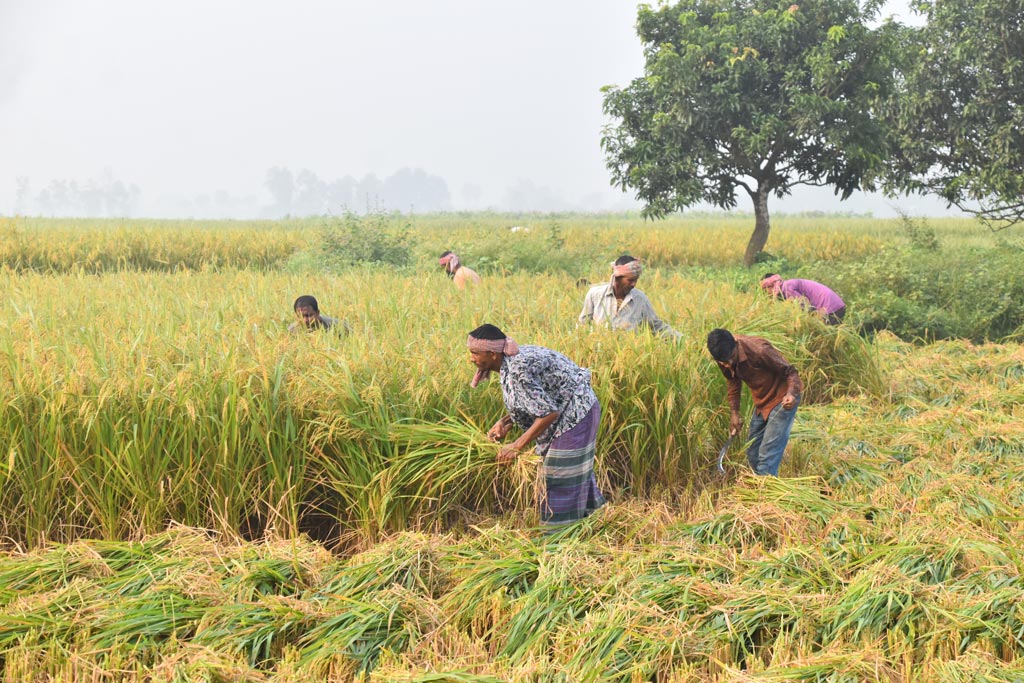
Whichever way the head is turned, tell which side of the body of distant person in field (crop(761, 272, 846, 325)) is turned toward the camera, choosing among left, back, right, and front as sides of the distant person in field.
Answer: left

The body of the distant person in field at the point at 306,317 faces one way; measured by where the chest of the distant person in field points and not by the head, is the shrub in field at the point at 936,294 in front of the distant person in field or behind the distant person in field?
behind

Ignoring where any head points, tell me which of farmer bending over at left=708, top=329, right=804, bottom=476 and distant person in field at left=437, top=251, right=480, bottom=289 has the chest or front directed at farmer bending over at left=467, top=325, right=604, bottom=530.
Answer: farmer bending over at left=708, top=329, right=804, bottom=476

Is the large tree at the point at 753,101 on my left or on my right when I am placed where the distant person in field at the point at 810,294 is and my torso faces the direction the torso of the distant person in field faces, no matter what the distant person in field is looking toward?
on my right

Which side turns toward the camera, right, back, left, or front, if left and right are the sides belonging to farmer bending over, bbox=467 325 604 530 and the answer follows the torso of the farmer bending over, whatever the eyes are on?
left

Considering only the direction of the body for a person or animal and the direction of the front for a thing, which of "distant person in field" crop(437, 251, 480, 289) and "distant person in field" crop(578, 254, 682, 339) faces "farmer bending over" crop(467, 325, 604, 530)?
"distant person in field" crop(578, 254, 682, 339)

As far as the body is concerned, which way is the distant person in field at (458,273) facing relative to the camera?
to the viewer's left

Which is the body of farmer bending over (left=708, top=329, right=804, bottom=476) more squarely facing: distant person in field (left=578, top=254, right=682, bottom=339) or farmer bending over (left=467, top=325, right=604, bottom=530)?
the farmer bending over

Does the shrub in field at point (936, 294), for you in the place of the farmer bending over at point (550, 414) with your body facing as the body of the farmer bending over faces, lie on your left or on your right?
on your right

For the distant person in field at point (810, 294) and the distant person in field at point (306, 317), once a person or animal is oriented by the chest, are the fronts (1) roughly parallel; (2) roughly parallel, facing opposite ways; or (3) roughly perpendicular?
roughly perpendicular

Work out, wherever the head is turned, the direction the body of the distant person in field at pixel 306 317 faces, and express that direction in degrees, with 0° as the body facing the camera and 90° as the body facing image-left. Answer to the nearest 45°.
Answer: approximately 45°
